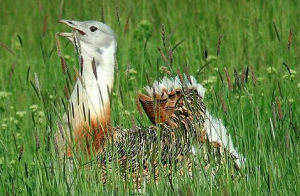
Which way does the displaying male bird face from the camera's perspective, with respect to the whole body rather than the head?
to the viewer's left
